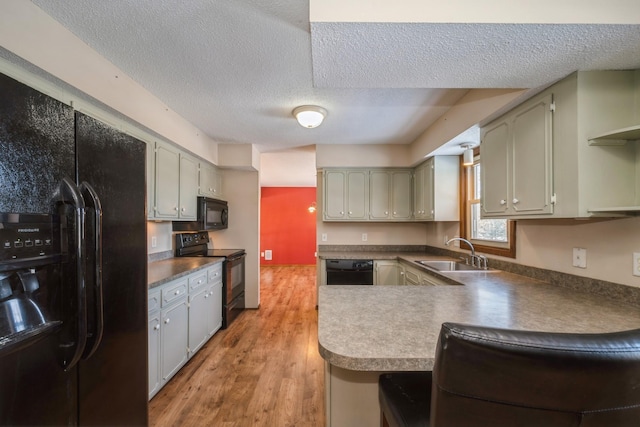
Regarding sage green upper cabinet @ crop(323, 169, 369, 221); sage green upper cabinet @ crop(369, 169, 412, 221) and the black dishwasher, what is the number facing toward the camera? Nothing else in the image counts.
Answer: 3

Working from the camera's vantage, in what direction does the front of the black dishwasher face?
facing the viewer

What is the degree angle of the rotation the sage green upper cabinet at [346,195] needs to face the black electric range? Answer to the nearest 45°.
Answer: approximately 90° to its right

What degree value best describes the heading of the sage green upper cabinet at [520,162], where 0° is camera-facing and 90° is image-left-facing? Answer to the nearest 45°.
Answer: approximately 45°

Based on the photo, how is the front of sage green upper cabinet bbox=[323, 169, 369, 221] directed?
toward the camera

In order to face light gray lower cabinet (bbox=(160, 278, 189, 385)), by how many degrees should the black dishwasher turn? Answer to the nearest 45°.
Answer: approximately 45° to its right

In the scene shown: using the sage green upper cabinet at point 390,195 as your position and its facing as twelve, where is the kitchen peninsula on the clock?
The kitchen peninsula is roughly at 12 o'clock from the sage green upper cabinet.

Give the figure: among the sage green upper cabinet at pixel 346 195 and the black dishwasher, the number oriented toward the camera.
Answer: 2

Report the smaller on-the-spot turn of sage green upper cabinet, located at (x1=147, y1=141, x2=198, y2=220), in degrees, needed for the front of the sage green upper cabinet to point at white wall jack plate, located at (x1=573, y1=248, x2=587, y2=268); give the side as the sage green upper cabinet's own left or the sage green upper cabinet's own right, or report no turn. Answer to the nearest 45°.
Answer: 0° — it already faces it

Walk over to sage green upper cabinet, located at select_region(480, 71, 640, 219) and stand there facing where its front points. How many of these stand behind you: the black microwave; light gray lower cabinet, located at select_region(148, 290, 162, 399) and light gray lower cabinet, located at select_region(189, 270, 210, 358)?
0

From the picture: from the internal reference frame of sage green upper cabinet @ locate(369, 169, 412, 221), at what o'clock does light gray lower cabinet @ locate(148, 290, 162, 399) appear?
The light gray lower cabinet is roughly at 1 o'clock from the sage green upper cabinet.

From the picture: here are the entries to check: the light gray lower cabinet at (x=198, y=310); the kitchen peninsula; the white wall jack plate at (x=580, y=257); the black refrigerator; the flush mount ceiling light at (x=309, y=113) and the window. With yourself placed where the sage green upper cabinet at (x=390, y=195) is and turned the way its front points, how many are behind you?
0

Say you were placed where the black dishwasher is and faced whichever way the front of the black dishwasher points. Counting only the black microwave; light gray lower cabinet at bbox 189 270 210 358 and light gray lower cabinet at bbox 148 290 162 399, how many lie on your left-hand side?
0

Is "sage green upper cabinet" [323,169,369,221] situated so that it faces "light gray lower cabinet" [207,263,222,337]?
no

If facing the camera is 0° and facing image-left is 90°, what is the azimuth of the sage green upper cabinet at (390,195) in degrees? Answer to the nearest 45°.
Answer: approximately 0°

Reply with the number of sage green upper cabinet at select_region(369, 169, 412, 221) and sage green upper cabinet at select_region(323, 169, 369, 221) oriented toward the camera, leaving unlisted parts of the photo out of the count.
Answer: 2

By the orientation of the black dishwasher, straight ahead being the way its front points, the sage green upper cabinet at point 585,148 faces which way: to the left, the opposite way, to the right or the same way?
to the right

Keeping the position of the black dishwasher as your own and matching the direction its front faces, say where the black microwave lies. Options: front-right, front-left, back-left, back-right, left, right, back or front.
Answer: right

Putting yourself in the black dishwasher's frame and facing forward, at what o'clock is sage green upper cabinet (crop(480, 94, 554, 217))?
The sage green upper cabinet is roughly at 11 o'clock from the black dishwasher.

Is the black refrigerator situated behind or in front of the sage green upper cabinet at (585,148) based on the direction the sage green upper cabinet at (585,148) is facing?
in front
